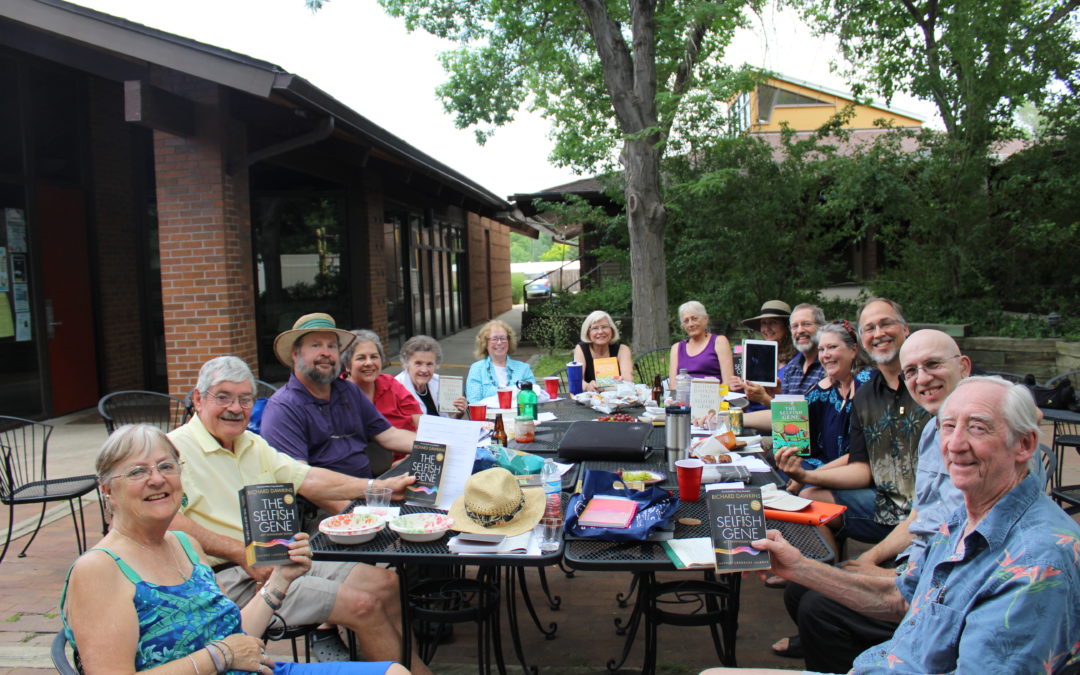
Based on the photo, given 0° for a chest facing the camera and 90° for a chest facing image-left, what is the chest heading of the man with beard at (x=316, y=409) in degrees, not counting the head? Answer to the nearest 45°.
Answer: approximately 315°

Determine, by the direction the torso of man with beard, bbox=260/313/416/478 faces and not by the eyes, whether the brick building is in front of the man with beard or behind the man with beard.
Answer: behind

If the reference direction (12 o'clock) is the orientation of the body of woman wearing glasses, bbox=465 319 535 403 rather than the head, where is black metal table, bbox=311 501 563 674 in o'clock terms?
The black metal table is roughly at 12 o'clock from the woman wearing glasses.

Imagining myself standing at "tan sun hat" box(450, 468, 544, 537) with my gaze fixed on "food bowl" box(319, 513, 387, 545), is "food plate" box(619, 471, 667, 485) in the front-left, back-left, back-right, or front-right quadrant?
back-right

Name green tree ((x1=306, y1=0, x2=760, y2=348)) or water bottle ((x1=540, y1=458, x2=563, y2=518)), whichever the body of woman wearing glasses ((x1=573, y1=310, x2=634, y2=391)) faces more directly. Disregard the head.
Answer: the water bottle

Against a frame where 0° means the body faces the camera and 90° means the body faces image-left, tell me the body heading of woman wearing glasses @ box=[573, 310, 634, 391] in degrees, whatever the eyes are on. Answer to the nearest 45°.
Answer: approximately 0°

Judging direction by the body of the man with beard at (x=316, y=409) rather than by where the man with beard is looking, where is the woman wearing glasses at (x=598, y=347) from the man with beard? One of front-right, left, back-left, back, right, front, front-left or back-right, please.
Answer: left

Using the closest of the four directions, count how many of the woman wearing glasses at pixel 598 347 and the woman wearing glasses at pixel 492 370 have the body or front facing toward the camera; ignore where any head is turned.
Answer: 2

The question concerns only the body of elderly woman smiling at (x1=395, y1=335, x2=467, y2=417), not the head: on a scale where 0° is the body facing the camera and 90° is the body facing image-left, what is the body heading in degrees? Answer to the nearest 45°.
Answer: approximately 315°

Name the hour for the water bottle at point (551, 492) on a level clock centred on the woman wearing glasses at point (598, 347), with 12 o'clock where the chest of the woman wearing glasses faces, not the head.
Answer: The water bottle is roughly at 12 o'clock from the woman wearing glasses.

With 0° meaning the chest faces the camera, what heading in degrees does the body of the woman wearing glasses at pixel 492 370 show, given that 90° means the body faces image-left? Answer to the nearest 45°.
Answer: approximately 0°

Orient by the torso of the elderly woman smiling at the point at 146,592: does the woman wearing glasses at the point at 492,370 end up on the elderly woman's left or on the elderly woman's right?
on the elderly woman's left

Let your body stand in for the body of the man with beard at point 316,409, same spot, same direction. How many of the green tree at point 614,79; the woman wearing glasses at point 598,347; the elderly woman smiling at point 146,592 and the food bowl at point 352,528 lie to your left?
2

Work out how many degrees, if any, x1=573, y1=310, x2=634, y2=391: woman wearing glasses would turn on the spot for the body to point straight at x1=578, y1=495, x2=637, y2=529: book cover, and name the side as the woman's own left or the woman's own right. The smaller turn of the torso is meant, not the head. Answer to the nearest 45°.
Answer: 0° — they already face it

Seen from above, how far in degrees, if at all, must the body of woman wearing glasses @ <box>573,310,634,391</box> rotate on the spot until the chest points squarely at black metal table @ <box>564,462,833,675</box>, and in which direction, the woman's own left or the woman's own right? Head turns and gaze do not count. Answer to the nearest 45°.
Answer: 0° — they already face it
